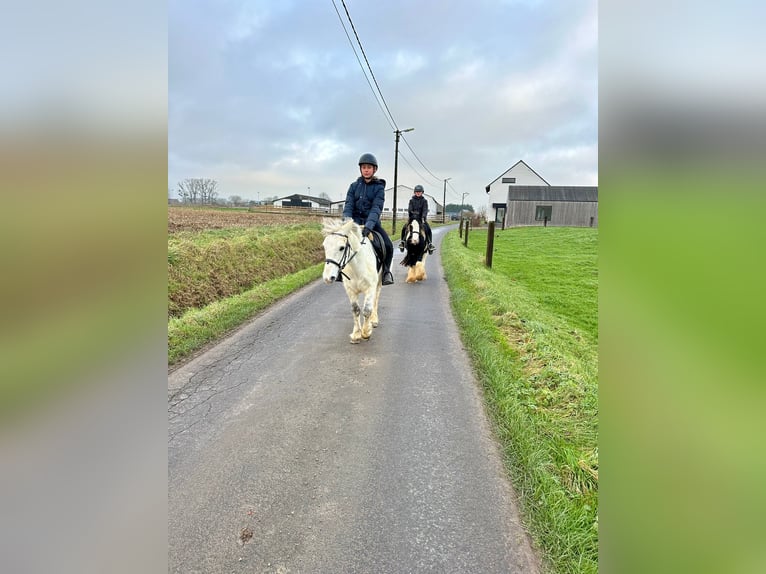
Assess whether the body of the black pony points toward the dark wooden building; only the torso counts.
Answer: no

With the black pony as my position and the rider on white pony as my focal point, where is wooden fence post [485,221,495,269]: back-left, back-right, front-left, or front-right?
back-left

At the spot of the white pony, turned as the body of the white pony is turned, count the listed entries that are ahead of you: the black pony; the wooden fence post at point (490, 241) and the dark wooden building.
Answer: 0

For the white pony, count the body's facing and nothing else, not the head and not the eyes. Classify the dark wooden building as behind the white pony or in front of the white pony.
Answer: behind

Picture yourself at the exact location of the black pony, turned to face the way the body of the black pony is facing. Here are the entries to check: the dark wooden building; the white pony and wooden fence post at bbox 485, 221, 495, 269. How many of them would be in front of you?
1

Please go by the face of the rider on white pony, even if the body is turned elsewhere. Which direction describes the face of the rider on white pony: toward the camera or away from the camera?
toward the camera

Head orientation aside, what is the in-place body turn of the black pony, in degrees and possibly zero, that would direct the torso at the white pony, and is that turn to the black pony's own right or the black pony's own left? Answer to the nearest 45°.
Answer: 0° — it already faces it

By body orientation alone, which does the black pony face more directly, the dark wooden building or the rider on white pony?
the rider on white pony

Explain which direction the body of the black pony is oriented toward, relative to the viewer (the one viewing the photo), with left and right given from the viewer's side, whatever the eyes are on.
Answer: facing the viewer

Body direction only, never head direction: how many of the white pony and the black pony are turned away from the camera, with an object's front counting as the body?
0

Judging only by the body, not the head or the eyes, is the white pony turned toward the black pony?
no

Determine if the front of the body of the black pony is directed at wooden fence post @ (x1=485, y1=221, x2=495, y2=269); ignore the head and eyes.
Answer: no

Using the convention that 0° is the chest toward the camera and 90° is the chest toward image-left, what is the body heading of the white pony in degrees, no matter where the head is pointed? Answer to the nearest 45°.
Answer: approximately 45°

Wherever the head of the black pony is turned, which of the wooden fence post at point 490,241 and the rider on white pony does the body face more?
the rider on white pony
